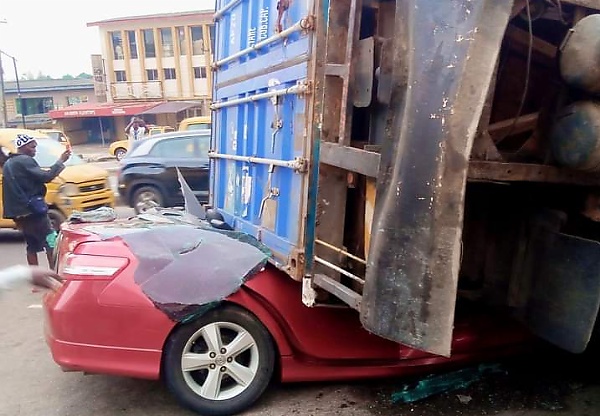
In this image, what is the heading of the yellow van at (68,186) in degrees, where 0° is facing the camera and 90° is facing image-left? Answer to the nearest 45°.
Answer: approximately 315°

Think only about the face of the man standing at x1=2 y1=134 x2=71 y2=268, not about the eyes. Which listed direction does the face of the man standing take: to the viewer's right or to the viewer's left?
to the viewer's right

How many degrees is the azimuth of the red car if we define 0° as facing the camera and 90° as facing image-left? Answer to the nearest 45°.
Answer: approximately 270°

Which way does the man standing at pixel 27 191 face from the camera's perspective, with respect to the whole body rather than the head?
to the viewer's right

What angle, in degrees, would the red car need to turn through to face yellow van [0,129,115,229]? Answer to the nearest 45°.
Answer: approximately 135° to its left

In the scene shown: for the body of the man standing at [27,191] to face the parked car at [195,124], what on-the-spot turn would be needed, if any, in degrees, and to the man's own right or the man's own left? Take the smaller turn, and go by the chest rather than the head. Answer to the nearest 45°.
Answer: approximately 45° to the man's own left
